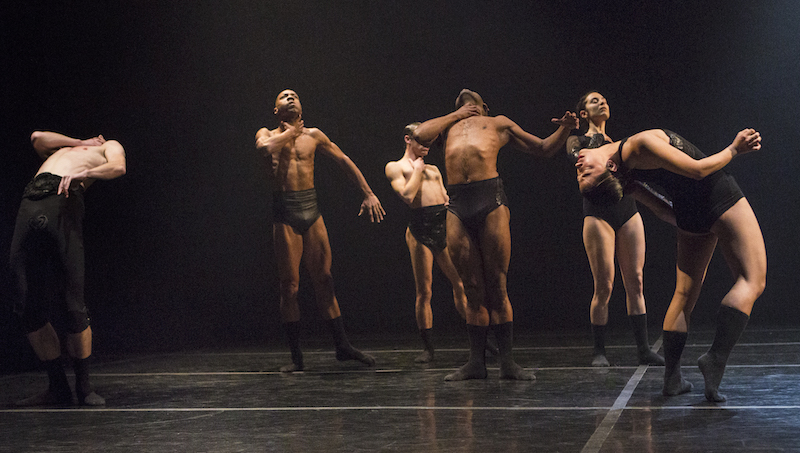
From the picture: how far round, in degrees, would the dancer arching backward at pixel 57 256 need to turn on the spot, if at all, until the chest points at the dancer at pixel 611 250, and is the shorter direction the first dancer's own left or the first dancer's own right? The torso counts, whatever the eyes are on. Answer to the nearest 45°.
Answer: approximately 135° to the first dancer's own left

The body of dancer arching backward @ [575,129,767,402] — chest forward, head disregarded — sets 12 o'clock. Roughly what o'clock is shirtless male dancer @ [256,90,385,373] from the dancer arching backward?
The shirtless male dancer is roughly at 7 o'clock from the dancer arching backward.

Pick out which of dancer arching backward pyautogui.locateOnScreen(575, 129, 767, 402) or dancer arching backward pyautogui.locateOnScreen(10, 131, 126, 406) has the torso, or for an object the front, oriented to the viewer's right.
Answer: dancer arching backward pyautogui.locateOnScreen(575, 129, 767, 402)

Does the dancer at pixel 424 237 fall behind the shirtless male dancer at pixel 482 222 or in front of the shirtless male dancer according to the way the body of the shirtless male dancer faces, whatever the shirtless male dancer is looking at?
behind

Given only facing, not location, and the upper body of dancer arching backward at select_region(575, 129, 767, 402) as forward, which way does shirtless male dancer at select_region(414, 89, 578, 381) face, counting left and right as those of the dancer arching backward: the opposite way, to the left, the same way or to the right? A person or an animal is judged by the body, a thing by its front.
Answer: to the right

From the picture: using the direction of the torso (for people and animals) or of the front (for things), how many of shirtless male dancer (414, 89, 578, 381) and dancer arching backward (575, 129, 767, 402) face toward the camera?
1

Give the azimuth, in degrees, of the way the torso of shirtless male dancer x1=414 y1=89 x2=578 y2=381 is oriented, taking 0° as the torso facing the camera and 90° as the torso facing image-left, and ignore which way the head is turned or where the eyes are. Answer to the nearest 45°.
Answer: approximately 0°

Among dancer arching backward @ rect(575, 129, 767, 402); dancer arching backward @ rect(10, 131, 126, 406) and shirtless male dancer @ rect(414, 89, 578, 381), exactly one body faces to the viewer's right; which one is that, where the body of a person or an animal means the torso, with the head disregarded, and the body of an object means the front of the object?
dancer arching backward @ rect(575, 129, 767, 402)

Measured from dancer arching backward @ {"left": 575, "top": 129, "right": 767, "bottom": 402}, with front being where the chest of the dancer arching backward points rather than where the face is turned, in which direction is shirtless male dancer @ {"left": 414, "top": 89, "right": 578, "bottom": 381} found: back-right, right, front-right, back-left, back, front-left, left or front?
back-left

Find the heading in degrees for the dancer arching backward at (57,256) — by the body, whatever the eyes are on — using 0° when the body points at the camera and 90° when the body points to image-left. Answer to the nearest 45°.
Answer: approximately 45°

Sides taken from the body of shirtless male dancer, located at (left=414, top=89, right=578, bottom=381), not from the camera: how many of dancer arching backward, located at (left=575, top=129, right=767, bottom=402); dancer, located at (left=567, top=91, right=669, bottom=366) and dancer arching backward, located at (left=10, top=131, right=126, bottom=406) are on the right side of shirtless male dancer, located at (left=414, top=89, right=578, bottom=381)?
1

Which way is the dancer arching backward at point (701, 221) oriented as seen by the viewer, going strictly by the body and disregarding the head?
to the viewer's right
